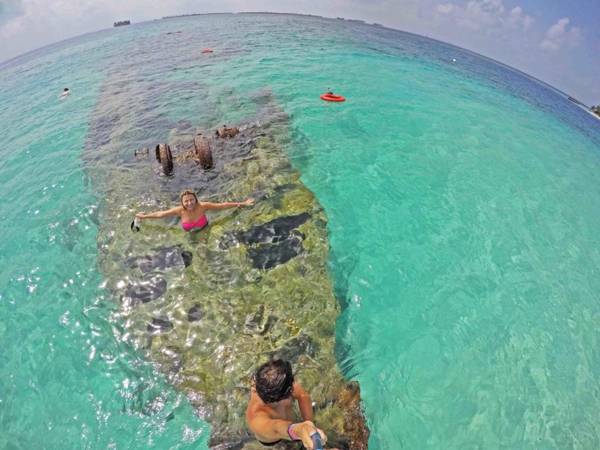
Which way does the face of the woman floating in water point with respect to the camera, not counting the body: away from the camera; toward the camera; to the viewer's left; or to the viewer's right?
toward the camera

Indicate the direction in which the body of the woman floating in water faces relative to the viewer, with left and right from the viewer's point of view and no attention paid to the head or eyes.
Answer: facing the viewer

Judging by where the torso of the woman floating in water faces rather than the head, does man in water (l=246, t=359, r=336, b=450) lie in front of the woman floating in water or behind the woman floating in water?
in front
